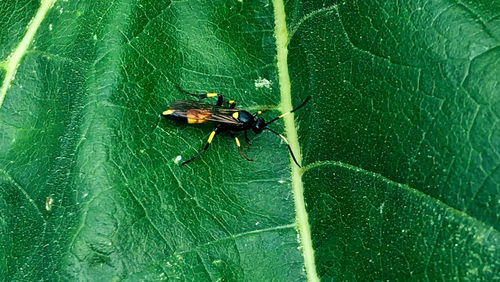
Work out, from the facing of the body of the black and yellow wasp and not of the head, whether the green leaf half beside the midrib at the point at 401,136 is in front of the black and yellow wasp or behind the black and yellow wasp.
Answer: in front

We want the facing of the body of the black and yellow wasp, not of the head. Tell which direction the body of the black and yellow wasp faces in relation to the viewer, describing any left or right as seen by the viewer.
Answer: facing to the right of the viewer
